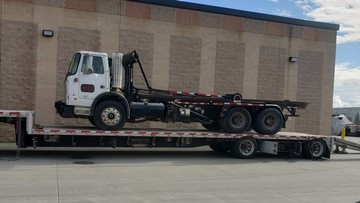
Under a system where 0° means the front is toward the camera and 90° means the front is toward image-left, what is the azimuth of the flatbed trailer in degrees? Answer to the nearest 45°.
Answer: approximately 90°

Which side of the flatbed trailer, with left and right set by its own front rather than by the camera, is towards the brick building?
right
